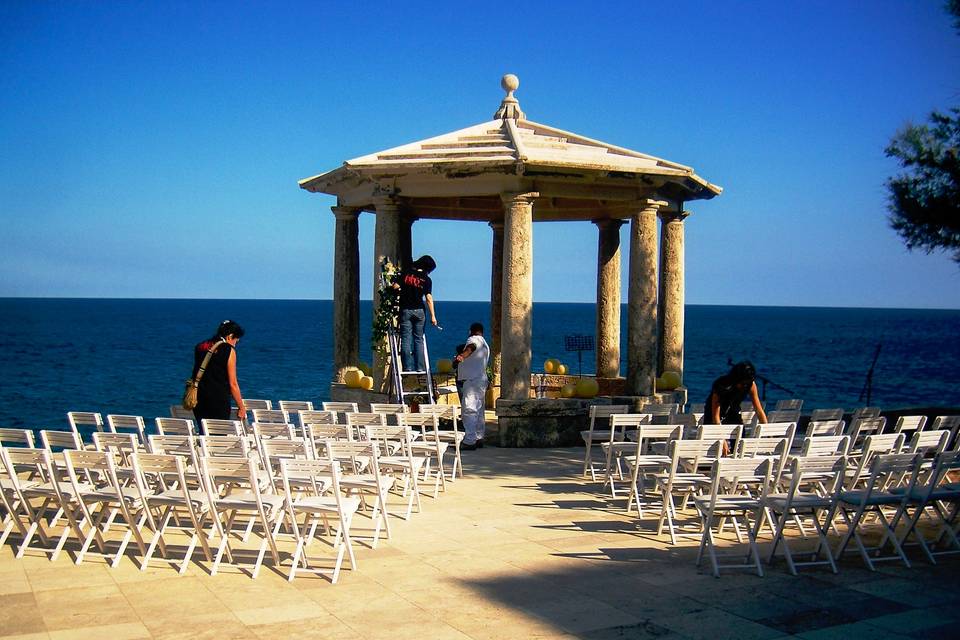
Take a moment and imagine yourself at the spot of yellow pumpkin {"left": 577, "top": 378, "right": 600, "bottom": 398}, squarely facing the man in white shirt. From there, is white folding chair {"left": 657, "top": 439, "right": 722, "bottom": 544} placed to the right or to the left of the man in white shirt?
left

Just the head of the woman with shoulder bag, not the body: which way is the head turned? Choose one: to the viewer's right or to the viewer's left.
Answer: to the viewer's right

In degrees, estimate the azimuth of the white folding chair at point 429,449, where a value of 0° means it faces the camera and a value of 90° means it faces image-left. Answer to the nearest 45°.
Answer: approximately 225°

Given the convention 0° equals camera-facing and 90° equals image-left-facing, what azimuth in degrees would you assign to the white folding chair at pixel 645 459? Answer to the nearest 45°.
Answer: approximately 135°

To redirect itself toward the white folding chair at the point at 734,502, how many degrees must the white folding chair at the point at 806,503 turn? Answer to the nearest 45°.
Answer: approximately 45° to its left

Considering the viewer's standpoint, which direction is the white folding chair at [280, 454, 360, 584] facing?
facing away from the viewer and to the right of the viewer

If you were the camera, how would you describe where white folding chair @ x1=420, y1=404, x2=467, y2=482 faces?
facing away from the viewer and to the right of the viewer

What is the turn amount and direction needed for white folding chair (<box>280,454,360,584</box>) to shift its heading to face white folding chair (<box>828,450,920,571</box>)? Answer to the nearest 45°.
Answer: approximately 45° to its right

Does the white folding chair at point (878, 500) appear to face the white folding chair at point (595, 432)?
yes

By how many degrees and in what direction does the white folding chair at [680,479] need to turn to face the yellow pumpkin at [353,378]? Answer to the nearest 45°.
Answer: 0° — it already faces it

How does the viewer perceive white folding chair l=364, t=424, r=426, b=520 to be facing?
facing away from the viewer and to the right of the viewer
